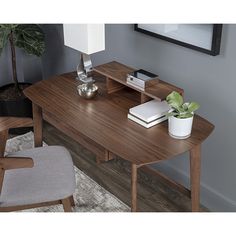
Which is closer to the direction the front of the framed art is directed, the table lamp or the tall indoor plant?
the table lamp

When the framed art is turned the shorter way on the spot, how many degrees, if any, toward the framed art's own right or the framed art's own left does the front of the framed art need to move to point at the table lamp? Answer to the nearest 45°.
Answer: approximately 45° to the framed art's own right

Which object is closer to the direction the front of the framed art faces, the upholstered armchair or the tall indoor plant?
the upholstered armchair

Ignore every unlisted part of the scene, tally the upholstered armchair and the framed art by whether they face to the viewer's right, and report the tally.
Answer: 1

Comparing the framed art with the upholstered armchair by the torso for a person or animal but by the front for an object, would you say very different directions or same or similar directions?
very different directions

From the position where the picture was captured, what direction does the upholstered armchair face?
facing to the right of the viewer

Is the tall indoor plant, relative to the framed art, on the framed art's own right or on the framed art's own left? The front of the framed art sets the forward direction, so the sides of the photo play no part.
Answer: on the framed art's own right

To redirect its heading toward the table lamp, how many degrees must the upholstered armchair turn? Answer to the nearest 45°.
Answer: approximately 45° to its left
